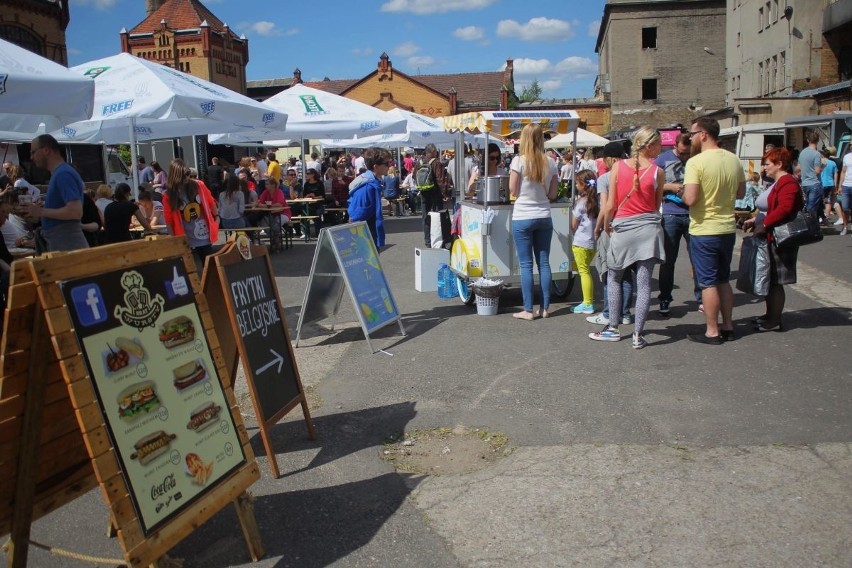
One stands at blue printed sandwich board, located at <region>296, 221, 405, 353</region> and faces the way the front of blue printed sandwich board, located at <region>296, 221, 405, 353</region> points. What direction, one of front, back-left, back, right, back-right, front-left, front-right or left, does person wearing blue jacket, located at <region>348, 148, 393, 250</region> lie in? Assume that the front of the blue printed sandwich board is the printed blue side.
back-left

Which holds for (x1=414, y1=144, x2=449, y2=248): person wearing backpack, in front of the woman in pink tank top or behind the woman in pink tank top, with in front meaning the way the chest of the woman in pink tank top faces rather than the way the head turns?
in front

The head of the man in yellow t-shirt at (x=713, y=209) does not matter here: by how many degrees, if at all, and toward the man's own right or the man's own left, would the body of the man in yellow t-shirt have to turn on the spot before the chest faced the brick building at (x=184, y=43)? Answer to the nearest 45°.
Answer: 0° — they already face it

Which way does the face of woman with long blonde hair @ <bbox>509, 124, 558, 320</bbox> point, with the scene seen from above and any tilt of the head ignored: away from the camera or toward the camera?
away from the camera

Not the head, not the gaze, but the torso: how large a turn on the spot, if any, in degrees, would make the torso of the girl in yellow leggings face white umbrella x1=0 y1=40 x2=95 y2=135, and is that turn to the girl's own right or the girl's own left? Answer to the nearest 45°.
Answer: approximately 45° to the girl's own left

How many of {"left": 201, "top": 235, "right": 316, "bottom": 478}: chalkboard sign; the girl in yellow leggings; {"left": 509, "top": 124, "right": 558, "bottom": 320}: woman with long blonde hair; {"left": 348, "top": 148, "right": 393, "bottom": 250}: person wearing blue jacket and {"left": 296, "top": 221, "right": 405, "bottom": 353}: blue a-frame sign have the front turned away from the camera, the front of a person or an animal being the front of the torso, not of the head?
1

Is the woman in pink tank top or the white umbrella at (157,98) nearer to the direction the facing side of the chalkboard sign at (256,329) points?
the woman in pink tank top

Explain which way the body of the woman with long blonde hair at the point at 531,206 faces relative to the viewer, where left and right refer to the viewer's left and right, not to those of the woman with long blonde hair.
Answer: facing away from the viewer

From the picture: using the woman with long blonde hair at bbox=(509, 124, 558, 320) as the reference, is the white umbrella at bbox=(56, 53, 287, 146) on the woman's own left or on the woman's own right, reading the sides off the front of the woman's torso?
on the woman's own left

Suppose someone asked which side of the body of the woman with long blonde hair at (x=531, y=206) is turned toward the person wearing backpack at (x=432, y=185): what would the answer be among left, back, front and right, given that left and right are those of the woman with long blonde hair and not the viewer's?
front

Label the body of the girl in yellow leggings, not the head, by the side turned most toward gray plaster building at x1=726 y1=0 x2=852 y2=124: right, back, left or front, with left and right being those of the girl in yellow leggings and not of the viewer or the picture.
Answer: right
